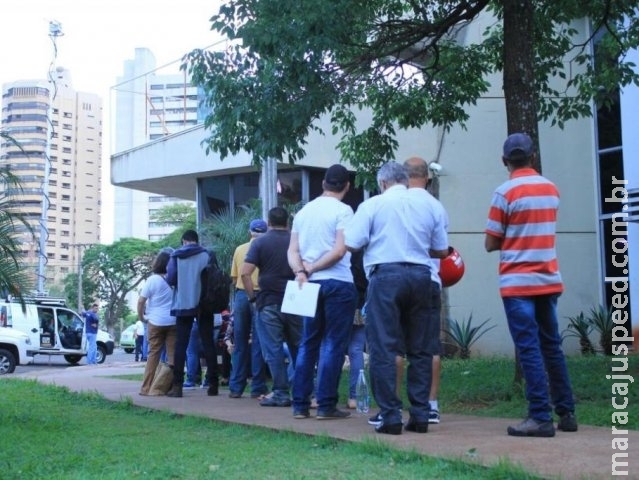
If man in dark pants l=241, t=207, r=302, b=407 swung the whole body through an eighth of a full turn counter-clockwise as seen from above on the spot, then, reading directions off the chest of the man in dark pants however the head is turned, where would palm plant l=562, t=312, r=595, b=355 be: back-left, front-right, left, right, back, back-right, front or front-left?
back-right

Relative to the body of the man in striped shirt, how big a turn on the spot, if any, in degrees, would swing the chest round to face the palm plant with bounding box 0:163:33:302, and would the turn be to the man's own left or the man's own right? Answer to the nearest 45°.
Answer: approximately 45° to the man's own left

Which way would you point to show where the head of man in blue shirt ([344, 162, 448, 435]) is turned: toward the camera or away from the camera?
away from the camera

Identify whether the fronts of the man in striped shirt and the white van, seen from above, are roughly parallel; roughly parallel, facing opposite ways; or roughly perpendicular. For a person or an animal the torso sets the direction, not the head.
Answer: roughly perpendicular

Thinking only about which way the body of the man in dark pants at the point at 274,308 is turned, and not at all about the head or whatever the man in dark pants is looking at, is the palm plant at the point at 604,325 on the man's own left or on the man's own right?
on the man's own right

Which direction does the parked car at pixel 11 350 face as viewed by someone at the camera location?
facing to the right of the viewer

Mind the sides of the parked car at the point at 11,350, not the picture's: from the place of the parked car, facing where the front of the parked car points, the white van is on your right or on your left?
on your left

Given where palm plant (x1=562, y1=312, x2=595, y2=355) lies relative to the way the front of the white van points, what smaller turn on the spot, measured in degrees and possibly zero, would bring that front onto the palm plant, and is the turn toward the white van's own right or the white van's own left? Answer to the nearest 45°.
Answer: approximately 45° to the white van's own right

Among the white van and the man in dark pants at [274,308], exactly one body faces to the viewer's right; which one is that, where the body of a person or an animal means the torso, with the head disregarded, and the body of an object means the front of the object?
the white van

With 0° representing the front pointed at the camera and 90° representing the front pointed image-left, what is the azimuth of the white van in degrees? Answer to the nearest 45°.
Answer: approximately 270°

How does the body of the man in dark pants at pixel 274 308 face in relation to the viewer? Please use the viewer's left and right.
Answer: facing away from the viewer and to the left of the viewer

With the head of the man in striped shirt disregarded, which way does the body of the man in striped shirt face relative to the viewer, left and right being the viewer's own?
facing away from the viewer and to the left of the viewer
